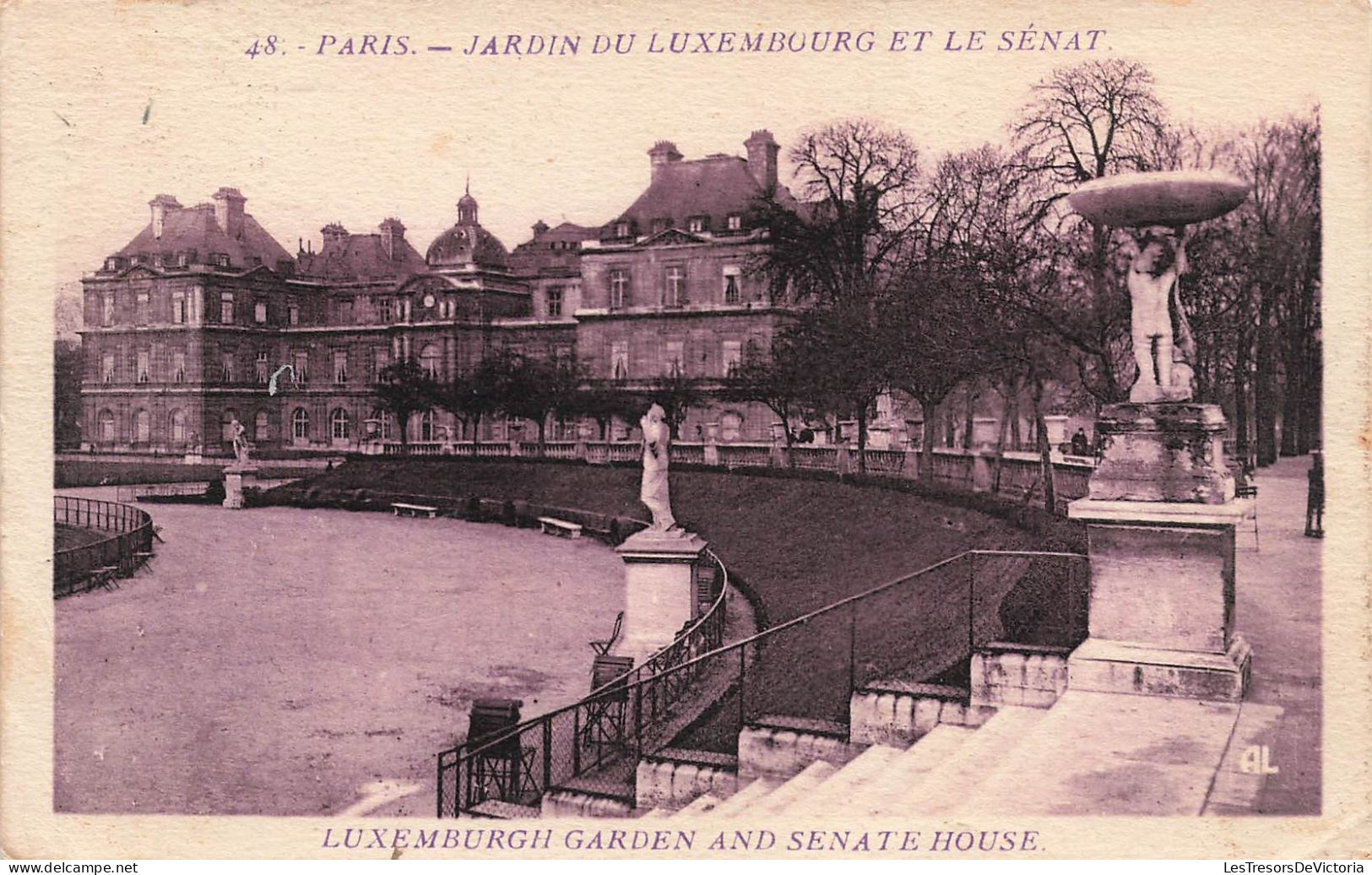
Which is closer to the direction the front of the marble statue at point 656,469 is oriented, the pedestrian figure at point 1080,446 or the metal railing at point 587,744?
the metal railing

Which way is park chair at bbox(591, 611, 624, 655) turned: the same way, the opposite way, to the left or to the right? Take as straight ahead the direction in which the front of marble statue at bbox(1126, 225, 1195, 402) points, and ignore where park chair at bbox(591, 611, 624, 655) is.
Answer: to the right

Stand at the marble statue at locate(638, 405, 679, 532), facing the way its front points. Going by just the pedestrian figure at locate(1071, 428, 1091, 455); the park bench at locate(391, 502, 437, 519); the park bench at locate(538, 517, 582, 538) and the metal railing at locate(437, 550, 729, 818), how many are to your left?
1

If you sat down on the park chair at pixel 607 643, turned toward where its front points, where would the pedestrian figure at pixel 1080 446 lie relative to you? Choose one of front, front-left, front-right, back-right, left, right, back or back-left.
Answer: back-right

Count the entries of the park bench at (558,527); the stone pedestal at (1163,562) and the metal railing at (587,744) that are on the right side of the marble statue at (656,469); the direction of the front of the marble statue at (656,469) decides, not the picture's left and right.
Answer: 1

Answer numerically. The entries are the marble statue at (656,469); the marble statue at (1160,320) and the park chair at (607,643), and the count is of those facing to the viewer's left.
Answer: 2

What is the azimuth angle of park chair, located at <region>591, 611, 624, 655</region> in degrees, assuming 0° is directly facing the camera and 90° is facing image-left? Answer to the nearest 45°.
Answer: approximately 90°

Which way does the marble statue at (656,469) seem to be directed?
to the viewer's left

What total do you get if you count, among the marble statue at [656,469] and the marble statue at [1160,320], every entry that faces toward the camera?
1

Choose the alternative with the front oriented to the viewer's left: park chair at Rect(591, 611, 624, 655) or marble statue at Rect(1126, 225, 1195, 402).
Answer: the park chair

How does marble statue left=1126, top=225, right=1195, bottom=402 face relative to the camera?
toward the camera
